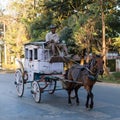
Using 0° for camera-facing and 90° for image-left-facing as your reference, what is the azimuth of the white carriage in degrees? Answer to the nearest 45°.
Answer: approximately 315°

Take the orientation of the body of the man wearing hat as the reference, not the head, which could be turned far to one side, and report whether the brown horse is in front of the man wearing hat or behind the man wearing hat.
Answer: in front

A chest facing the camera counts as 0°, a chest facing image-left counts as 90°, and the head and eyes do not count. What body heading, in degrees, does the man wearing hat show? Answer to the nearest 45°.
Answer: approximately 315°

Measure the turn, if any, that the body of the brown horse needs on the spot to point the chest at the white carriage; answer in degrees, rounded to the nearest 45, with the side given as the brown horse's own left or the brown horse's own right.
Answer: approximately 180°

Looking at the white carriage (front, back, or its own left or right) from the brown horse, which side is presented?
front

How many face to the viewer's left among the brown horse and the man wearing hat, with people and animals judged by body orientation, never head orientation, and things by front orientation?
0

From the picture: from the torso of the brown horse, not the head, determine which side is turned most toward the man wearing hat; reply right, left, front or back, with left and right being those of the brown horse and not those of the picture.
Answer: back
